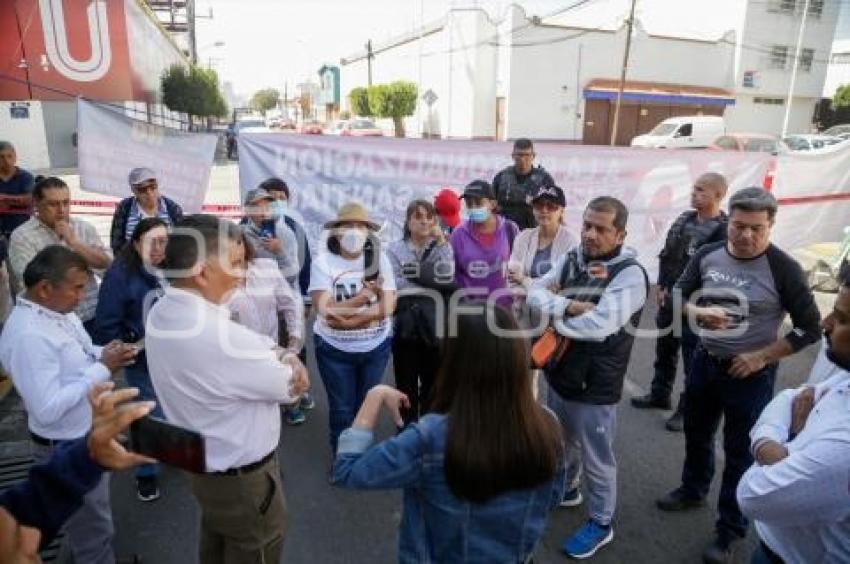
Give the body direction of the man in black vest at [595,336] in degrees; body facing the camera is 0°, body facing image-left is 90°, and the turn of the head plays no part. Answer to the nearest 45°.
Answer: approximately 45°

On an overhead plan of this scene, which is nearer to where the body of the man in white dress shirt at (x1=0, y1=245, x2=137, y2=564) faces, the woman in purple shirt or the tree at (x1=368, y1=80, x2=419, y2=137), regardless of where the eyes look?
the woman in purple shirt

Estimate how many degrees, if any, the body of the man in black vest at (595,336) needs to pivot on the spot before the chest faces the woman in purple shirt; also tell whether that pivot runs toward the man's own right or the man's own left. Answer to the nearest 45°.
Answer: approximately 90° to the man's own right

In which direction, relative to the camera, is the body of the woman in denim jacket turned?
away from the camera

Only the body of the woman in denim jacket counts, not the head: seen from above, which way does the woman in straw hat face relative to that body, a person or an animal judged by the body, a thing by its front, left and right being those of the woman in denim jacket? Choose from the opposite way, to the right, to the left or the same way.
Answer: the opposite way

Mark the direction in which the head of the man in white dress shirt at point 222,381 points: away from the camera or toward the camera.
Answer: away from the camera

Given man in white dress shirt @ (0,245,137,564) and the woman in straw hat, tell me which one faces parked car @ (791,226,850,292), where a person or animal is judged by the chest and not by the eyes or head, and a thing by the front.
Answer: the man in white dress shirt

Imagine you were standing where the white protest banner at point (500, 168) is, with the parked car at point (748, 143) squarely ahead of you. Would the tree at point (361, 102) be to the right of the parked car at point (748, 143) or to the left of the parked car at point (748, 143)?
left

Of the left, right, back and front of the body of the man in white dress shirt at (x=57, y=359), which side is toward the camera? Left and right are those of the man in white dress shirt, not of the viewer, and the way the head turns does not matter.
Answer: right
